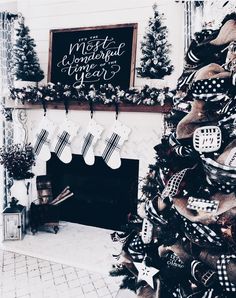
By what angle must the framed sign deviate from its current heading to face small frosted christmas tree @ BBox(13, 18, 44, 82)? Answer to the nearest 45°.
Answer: approximately 45° to its right

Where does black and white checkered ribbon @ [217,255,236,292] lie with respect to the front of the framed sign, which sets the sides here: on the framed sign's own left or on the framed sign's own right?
on the framed sign's own left

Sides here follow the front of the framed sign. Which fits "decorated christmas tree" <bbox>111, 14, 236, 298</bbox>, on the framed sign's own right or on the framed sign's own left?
on the framed sign's own left

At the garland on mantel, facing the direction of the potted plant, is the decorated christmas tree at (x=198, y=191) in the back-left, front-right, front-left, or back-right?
back-left

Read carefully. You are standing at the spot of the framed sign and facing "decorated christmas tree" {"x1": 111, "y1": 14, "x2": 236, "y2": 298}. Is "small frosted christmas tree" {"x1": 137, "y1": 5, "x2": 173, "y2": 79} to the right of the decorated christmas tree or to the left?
left

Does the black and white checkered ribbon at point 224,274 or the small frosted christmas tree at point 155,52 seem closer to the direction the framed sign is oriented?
the black and white checkered ribbon

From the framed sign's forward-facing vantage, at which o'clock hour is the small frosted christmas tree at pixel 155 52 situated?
The small frosted christmas tree is roughly at 9 o'clock from the framed sign.

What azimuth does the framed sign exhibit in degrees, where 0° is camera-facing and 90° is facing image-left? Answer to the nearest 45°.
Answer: approximately 45°

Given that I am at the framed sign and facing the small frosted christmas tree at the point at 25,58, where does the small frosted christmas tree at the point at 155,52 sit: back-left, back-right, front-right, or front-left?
back-left
